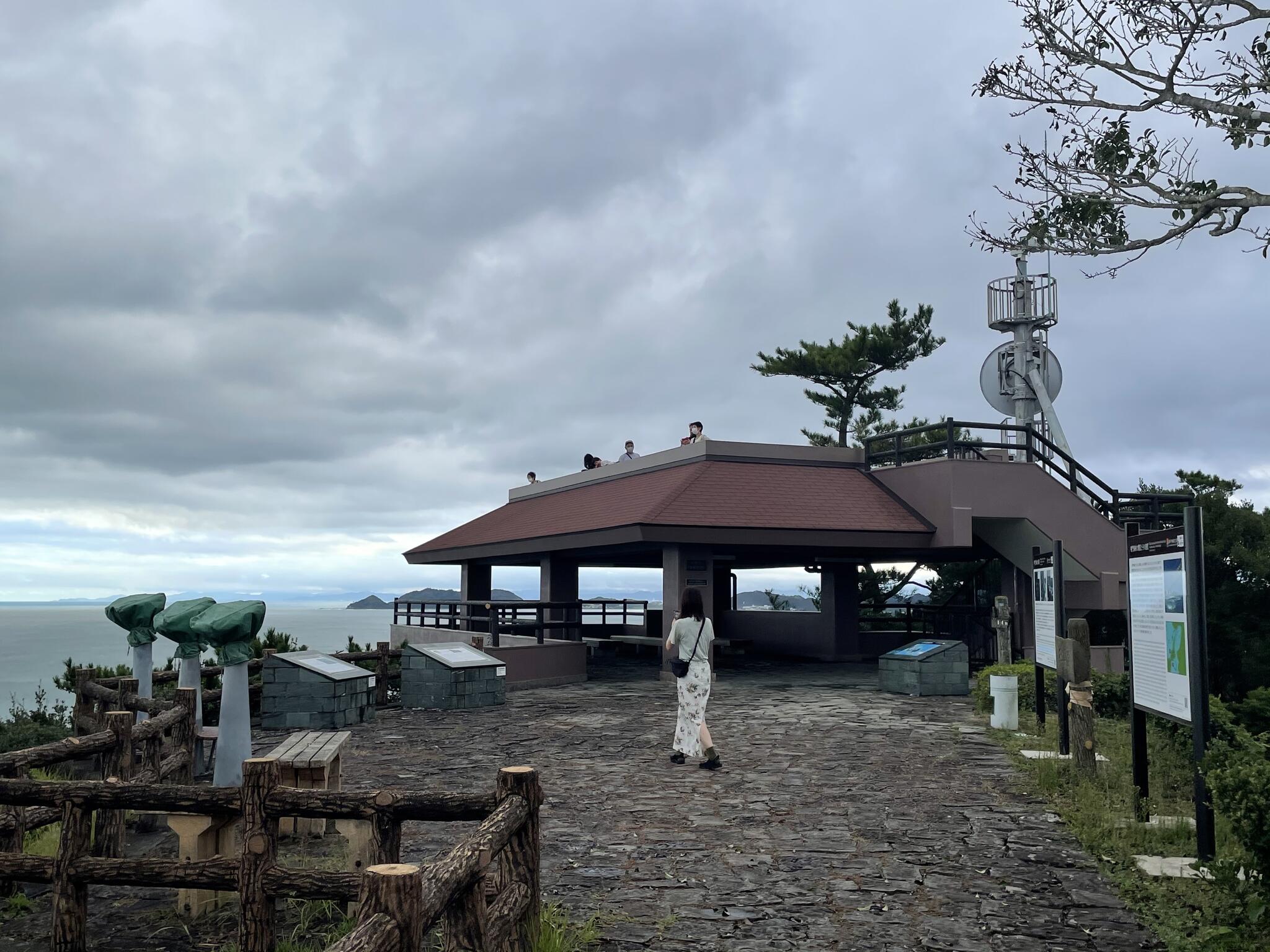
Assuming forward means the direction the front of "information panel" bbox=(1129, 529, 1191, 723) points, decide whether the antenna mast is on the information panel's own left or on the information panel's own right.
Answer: on the information panel's own right

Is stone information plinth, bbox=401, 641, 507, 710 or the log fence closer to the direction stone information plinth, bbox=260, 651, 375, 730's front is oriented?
the log fence

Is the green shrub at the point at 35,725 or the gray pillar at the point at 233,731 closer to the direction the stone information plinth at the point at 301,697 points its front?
the gray pillar

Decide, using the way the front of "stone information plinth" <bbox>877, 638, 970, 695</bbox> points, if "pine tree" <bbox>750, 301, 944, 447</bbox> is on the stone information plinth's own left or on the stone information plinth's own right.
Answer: on the stone information plinth's own right

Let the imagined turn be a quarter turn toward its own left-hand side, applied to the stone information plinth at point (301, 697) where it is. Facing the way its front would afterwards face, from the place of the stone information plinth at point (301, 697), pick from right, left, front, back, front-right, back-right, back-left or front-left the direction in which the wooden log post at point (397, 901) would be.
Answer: back-right

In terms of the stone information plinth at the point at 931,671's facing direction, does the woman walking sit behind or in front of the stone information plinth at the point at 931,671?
in front

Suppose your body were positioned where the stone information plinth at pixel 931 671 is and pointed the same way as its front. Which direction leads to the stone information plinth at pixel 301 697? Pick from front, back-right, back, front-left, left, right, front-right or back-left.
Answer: front

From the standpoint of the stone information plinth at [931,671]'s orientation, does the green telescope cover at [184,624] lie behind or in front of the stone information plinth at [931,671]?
in front

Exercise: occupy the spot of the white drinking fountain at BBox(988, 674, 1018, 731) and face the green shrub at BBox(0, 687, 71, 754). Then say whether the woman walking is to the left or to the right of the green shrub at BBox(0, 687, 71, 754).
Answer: left

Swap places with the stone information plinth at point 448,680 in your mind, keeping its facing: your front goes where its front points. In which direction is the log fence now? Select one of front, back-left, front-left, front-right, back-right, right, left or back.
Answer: front-right

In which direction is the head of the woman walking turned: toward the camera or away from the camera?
away from the camera

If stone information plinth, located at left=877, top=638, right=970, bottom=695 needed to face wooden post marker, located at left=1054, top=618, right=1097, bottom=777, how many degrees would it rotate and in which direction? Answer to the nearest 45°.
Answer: approximately 45° to its left

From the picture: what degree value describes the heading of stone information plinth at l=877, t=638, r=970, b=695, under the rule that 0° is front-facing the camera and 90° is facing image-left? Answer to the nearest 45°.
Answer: approximately 45°

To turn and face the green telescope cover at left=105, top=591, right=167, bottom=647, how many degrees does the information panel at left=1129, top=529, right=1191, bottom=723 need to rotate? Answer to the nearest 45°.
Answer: approximately 45° to its right

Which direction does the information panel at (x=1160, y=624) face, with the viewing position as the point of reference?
facing the viewer and to the left of the viewer
